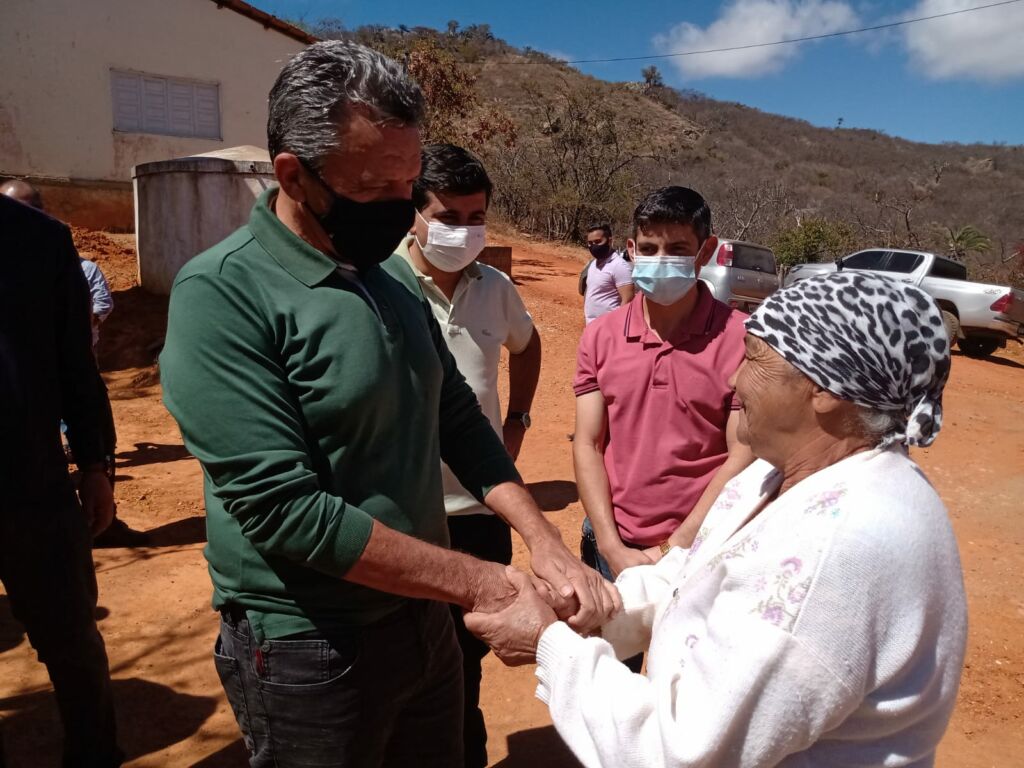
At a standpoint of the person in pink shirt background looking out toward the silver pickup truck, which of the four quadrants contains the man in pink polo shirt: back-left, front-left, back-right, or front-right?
back-right

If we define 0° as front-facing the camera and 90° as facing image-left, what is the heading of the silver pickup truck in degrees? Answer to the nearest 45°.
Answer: approximately 135°

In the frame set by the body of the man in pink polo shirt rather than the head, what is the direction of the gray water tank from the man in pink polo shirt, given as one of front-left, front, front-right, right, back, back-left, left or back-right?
back-right

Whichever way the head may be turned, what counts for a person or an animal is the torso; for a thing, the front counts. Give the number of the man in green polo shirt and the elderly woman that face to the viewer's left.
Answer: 1

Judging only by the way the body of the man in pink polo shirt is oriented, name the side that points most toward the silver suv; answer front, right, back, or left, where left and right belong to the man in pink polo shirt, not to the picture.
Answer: back

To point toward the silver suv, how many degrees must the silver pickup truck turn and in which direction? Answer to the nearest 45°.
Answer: approximately 45° to its left

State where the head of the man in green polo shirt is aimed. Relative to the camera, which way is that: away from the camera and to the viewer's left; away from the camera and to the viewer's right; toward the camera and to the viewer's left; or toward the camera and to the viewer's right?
toward the camera and to the viewer's right

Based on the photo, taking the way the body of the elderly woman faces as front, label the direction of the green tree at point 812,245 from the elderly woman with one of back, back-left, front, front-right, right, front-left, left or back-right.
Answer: right

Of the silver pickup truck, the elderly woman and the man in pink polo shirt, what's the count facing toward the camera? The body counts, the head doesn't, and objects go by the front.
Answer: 1

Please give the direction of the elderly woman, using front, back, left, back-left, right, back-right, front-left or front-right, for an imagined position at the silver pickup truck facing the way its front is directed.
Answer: back-left

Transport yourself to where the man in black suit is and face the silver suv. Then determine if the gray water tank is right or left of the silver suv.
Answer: left

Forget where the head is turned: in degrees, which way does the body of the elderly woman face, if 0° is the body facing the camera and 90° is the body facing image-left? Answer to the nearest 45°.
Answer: approximately 90°

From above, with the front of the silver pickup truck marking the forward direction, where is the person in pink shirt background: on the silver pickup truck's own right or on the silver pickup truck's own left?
on the silver pickup truck's own left
